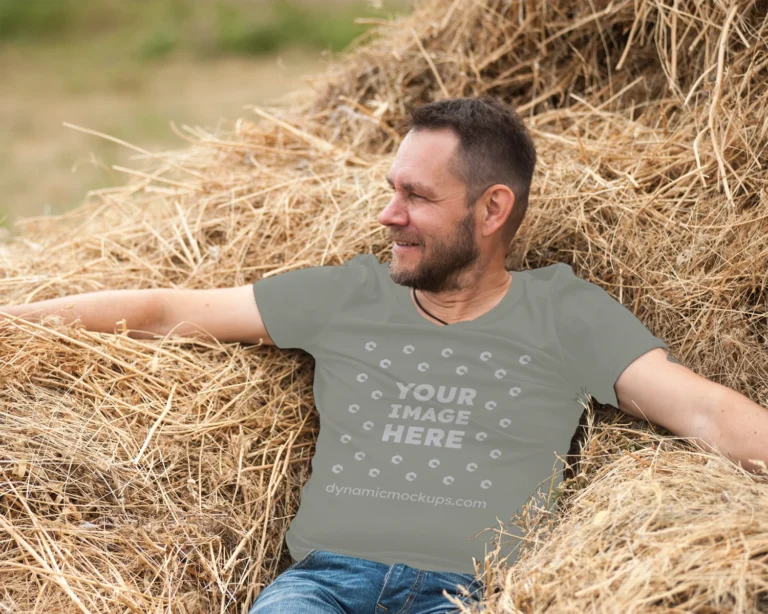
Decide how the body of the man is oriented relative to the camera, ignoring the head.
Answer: toward the camera

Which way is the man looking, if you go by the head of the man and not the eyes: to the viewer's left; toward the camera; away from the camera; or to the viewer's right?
to the viewer's left
